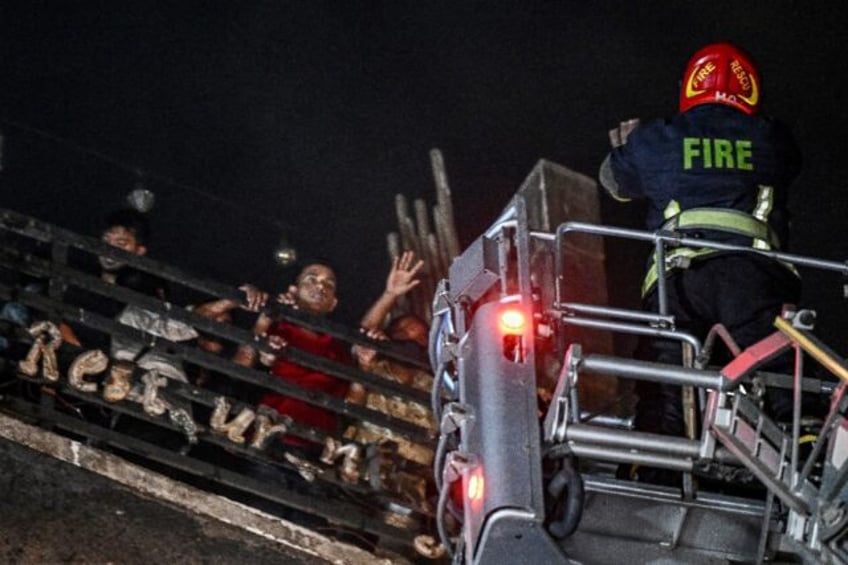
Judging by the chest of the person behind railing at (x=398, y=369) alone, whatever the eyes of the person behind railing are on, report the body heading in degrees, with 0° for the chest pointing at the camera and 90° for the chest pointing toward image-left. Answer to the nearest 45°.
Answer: approximately 0°

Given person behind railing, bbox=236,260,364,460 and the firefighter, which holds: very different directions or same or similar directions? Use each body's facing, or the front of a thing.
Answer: very different directions

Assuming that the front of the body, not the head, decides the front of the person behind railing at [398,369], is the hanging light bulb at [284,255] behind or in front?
behind

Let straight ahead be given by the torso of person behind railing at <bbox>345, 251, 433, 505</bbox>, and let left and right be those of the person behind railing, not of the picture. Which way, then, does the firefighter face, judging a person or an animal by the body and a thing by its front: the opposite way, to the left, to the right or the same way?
the opposite way

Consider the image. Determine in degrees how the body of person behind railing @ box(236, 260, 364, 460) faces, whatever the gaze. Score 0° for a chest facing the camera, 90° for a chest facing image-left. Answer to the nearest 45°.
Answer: approximately 0°

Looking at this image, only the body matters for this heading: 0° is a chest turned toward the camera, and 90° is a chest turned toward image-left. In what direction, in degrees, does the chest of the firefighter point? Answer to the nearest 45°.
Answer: approximately 180°

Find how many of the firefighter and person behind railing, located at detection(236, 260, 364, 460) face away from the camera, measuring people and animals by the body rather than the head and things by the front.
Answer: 1

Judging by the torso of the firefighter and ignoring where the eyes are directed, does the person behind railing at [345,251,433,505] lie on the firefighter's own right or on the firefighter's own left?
on the firefighter's own left

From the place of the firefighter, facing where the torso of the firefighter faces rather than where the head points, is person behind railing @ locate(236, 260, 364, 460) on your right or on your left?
on your left
